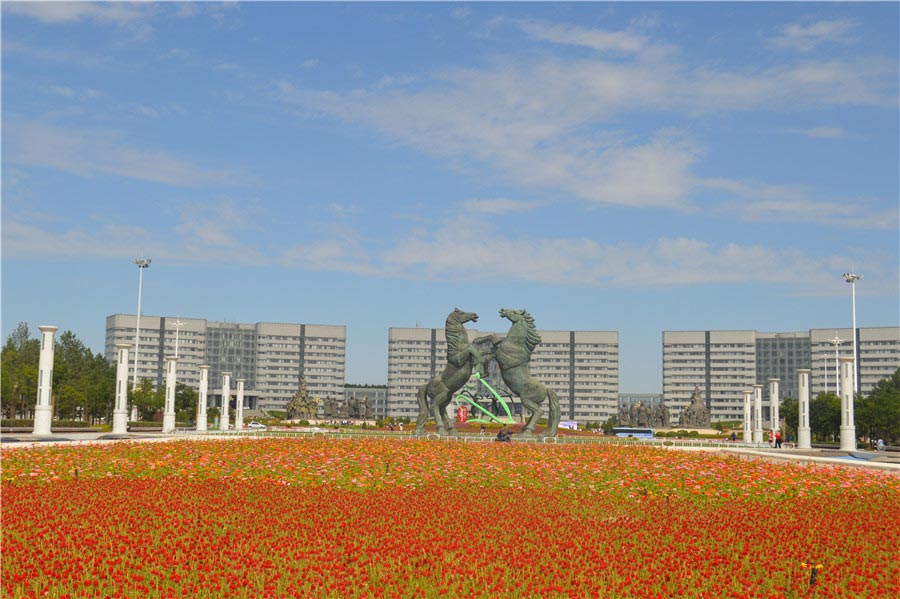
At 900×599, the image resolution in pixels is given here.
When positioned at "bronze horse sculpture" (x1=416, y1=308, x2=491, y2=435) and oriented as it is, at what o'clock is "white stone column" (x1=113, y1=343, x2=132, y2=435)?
The white stone column is roughly at 7 o'clock from the bronze horse sculpture.

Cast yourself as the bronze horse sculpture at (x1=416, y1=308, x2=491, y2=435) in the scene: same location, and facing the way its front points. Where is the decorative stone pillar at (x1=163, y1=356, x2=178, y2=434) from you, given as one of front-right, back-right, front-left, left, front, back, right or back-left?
back-left

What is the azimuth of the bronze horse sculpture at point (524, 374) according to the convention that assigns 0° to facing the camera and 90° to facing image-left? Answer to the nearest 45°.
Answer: approximately 90°

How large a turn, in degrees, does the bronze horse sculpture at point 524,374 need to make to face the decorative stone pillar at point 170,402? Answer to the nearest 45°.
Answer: approximately 45° to its right

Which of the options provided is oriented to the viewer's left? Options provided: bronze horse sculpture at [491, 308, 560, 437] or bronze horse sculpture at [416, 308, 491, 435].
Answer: bronze horse sculpture at [491, 308, 560, 437]

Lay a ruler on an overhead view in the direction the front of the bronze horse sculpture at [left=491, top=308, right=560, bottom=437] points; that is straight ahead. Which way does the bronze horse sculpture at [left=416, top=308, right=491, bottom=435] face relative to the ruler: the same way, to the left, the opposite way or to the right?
the opposite way

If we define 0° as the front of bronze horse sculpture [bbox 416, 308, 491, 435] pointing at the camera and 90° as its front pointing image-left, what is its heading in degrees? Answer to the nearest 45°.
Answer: approximately 270°

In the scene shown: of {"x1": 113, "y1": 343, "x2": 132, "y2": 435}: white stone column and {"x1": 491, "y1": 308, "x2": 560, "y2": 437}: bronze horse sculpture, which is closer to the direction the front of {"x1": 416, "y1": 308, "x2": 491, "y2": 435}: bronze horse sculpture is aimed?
the bronze horse sculpture

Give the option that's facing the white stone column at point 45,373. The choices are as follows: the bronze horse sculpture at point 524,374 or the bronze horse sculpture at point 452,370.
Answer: the bronze horse sculpture at point 524,374

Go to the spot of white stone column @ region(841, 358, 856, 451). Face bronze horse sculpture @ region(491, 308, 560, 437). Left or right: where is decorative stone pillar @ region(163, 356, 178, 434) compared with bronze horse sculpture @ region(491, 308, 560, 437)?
left

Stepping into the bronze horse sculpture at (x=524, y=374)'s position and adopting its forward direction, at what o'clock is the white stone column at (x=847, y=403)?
The white stone column is roughly at 7 o'clock from the bronze horse sculpture.

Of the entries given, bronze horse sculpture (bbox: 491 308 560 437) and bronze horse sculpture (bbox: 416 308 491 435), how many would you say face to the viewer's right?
1

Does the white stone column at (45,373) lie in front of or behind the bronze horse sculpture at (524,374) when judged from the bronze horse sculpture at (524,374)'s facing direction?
in front
